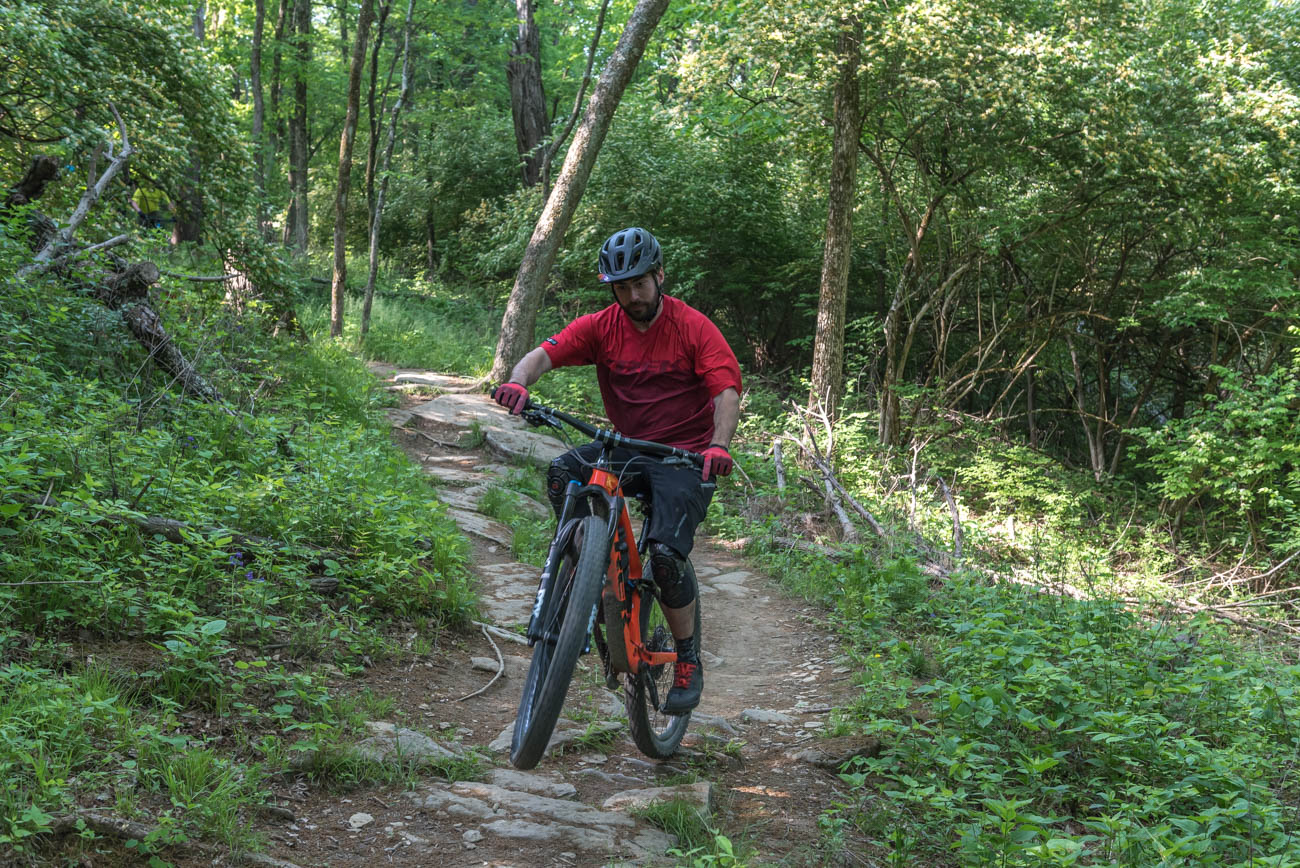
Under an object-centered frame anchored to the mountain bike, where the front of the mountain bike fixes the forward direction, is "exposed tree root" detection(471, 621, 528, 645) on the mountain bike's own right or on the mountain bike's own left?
on the mountain bike's own right

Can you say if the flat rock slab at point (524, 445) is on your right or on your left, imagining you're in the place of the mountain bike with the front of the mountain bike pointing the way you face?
on your right

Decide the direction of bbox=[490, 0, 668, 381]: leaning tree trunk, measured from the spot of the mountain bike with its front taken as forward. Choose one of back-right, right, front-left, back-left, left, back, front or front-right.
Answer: back-right

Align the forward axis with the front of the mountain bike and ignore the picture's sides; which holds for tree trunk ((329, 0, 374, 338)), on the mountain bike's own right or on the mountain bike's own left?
on the mountain bike's own right

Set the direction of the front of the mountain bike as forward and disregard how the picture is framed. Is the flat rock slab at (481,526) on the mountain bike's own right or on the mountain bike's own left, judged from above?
on the mountain bike's own right

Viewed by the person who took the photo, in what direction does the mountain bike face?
facing the viewer and to the left of the viewer

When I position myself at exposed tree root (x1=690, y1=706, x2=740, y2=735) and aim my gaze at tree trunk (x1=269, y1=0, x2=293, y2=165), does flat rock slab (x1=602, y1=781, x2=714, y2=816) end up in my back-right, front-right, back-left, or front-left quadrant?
back-left

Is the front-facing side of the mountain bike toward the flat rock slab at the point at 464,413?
no

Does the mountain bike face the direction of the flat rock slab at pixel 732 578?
no

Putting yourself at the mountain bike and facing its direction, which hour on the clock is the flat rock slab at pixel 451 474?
The flat rock slab is roughly at 4 o'clock from the mountain bike.

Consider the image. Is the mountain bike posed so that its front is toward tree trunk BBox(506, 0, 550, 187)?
no

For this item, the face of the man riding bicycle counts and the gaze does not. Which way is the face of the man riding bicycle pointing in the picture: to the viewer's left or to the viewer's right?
to the viewer's left

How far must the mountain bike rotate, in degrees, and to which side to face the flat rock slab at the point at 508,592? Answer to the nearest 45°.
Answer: approximately 135° to its right
